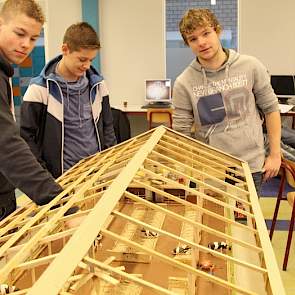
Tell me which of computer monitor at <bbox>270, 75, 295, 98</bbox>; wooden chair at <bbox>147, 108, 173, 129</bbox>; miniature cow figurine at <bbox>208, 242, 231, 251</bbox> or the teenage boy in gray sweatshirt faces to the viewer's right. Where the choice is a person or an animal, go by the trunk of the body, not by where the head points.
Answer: the miniature cow figurine

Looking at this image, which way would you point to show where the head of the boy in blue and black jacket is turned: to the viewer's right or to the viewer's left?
to the viewer's right

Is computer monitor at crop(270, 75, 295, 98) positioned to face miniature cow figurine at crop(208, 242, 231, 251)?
yes

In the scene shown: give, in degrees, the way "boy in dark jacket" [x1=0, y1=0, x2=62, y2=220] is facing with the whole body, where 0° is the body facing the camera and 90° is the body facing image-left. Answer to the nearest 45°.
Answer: approximately 315°

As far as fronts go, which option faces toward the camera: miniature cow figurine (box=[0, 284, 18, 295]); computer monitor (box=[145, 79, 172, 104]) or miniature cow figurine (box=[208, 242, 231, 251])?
the computer monitor

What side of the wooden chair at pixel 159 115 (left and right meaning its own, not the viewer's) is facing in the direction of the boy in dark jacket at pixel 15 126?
back

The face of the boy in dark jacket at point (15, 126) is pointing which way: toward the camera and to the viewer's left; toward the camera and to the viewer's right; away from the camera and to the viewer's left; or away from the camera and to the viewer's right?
toward the camera and to the viewer's right

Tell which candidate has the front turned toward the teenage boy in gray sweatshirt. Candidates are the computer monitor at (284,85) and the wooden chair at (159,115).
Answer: the computer monitor

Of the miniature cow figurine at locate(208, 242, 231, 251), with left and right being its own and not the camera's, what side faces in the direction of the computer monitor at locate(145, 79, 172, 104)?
left

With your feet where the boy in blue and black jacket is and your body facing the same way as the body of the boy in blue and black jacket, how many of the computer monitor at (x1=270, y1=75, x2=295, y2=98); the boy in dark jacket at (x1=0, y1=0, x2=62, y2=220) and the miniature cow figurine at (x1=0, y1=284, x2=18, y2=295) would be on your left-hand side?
1

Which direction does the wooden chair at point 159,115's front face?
away from the camera

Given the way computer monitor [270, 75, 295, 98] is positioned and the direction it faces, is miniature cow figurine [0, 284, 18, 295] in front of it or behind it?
in front
